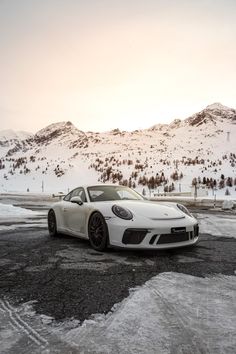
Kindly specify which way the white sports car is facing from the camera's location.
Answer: facing the viewer and to the right of the viewer
